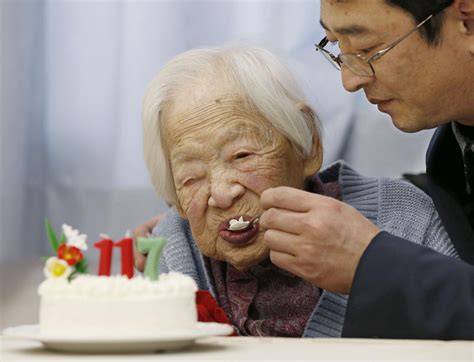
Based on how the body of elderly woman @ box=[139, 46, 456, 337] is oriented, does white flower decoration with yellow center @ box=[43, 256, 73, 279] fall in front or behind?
in front

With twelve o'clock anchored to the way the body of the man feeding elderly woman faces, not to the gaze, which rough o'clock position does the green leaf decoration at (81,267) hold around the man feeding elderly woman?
The green leaf decoration is roughly at 12 o'clock from the man feeding elderly woman.

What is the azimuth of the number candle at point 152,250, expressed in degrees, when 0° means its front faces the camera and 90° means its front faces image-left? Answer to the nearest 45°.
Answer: approximately 0°

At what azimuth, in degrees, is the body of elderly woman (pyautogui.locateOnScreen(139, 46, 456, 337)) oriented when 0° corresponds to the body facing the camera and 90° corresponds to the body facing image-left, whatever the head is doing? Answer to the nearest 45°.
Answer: approximately 45°

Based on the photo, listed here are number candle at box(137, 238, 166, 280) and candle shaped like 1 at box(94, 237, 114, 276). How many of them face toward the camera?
2

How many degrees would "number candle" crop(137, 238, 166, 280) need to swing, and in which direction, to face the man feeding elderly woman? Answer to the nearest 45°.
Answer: approximately 135° to its left

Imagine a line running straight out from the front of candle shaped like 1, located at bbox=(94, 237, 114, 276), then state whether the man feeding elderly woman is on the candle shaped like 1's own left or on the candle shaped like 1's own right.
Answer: on the candle shaped like 1's own left

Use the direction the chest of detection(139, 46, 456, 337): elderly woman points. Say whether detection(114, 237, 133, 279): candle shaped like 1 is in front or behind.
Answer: in front
